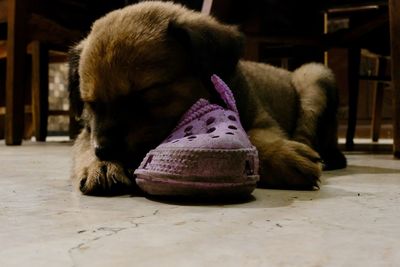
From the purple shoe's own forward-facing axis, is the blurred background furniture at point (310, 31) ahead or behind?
behind

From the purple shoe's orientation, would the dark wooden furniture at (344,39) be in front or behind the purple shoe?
behind

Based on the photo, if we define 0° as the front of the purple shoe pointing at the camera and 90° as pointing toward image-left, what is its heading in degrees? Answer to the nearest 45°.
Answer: approximately 0°

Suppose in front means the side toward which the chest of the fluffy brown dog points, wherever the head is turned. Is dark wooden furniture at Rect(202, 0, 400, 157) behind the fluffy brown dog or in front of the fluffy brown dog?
behind

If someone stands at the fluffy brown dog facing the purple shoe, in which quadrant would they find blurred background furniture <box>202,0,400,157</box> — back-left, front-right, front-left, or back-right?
back-left

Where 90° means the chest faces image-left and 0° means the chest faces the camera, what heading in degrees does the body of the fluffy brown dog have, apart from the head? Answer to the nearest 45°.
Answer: approximately 45°
